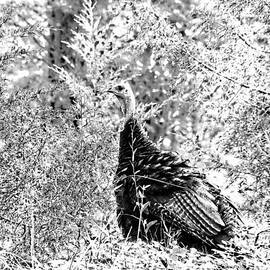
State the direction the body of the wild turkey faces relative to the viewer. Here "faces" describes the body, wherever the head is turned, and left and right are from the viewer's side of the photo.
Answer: facing to the left of the viewer
